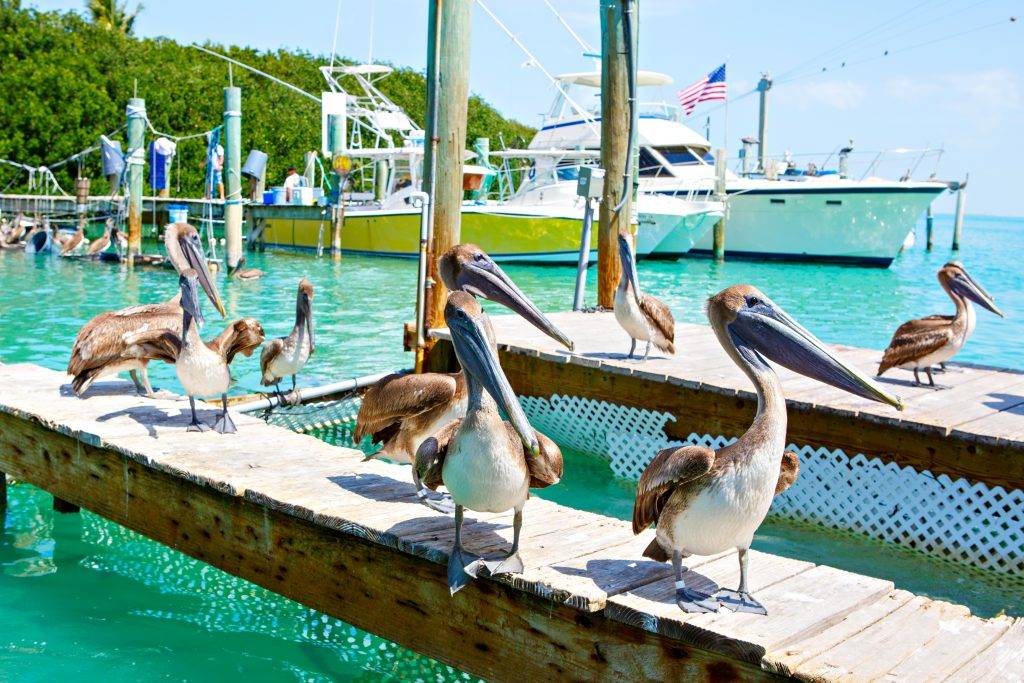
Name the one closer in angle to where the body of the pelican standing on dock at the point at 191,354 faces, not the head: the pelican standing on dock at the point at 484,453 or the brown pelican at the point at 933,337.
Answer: the pelican standing on dock

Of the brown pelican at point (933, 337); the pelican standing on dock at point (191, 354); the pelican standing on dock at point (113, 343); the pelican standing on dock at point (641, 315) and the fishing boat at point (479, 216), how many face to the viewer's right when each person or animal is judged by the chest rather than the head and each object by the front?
3

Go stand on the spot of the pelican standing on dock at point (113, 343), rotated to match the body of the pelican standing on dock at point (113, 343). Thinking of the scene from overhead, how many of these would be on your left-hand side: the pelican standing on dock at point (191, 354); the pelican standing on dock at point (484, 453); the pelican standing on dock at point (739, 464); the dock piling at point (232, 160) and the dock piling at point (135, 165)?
2

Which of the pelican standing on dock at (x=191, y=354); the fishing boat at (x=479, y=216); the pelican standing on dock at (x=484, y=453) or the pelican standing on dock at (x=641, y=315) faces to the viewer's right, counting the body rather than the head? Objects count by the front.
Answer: the fishing boat

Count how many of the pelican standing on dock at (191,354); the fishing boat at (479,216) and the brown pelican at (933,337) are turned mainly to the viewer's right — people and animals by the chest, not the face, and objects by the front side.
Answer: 2

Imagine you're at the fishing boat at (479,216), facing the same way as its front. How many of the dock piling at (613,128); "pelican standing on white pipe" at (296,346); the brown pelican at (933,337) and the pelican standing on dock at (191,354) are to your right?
4

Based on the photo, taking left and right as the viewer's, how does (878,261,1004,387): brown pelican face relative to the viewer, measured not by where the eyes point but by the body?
facing to the right of the viewer

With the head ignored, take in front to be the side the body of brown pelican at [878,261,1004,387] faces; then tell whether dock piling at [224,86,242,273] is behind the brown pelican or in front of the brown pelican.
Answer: behind

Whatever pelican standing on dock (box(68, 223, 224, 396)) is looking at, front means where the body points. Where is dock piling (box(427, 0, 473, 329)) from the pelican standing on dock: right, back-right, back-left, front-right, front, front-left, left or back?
front-left

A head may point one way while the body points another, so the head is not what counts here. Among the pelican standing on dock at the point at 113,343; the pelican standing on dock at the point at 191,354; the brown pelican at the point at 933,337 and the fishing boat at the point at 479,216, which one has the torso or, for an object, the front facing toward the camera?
the pelican standing on dock at the point at 191,354

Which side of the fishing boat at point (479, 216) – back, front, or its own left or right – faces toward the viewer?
right

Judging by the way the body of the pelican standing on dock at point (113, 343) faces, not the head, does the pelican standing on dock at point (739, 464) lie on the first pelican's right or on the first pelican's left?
on the first pelican's right

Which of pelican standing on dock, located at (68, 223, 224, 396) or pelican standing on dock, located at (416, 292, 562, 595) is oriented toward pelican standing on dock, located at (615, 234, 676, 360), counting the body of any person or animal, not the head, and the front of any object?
pelican standing on dock, located at (68, 223, 224, 396)

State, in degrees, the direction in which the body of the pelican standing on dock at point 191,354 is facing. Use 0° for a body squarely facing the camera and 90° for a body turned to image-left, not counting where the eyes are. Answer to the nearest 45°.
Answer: approximately 0°

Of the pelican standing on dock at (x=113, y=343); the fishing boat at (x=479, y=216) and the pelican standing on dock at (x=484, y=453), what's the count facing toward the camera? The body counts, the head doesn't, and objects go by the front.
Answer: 1
